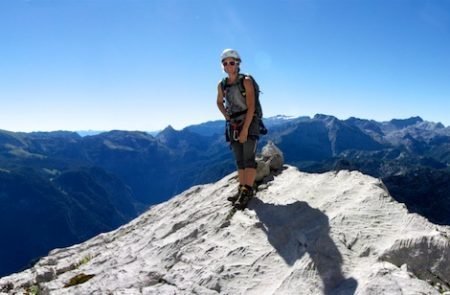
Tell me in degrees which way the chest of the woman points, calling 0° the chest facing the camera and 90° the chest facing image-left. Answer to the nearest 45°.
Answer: approximately 45°
